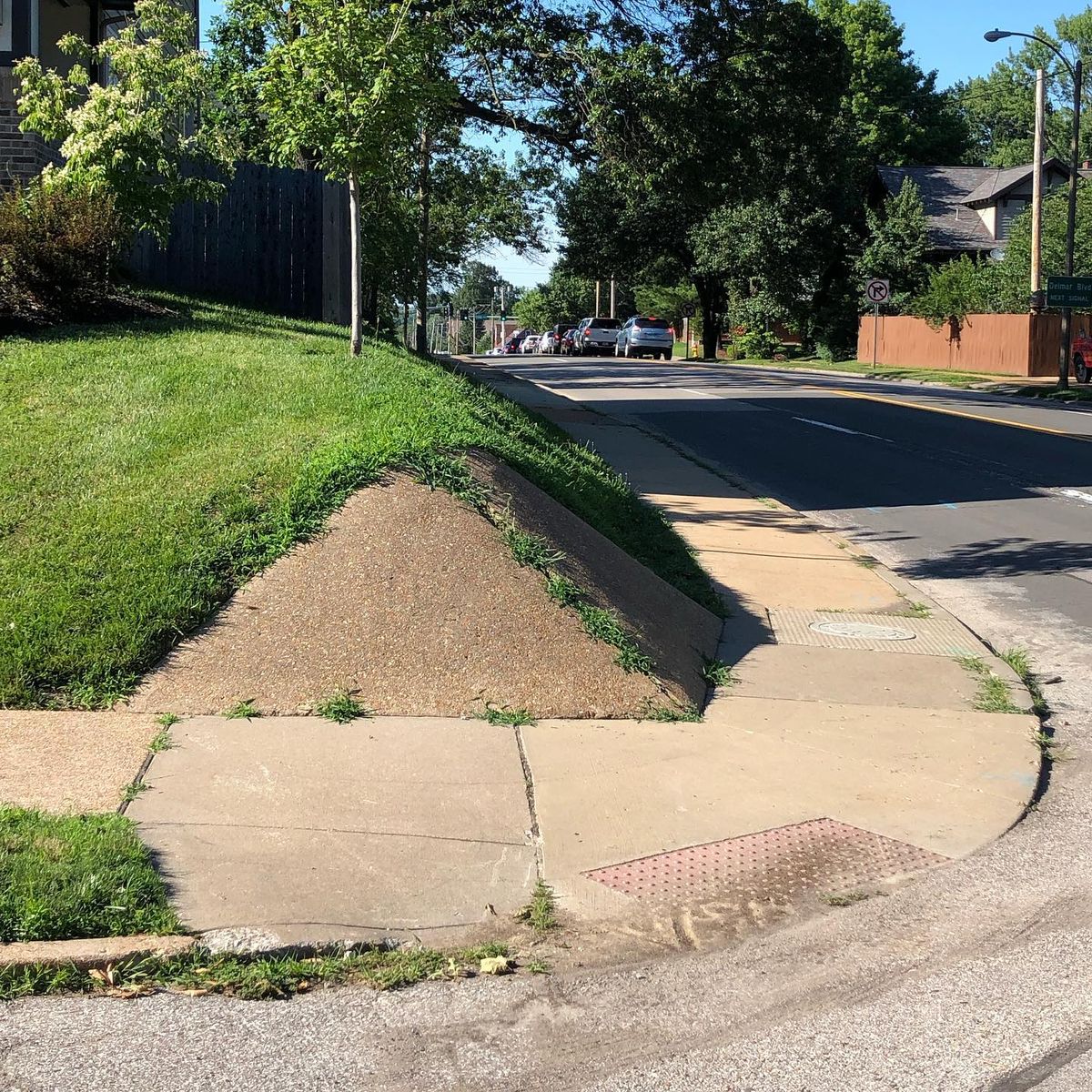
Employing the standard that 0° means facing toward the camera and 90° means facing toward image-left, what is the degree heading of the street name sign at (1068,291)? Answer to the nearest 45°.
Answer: approximately 0°

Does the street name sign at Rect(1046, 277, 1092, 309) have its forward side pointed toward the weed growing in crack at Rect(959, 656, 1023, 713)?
yes

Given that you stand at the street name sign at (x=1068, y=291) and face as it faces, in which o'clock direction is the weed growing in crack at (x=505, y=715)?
The weed growing in crack is roughly at 12 o'clock from the street name sign.

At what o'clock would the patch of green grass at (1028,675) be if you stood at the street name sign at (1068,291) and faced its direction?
The patch of green grass is roughly at 12 o'clock from the street name sign.

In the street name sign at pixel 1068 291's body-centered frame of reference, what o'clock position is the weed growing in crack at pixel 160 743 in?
The weed growing in crack is roughly at 12 o'clock from the street name sign.

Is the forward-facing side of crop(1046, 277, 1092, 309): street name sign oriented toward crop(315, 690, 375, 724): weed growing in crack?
yes

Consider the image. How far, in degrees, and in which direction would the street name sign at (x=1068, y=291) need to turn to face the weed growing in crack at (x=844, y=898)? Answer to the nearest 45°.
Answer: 0° — it already faces it

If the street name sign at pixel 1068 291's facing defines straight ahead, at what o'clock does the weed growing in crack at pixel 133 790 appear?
The weed growing in crack is roughly at 12 o'clock from the street name sign.
